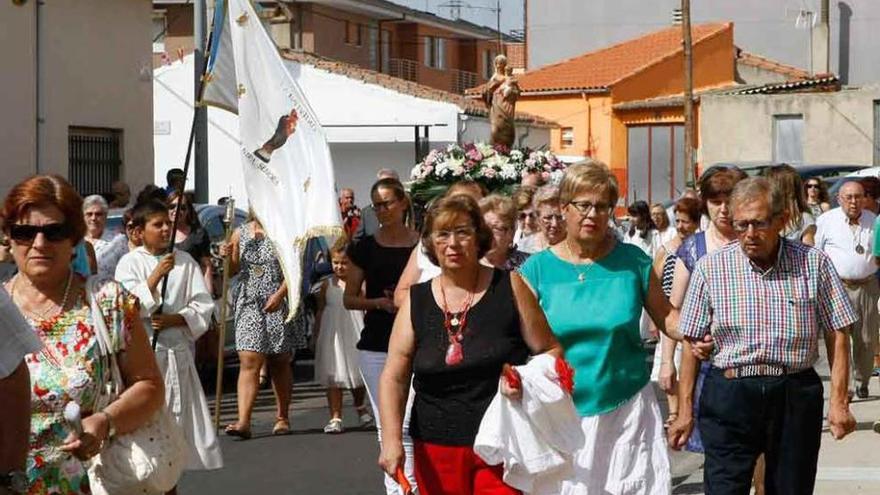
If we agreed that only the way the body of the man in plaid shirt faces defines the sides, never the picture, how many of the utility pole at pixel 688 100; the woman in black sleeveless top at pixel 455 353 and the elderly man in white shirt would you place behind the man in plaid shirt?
2

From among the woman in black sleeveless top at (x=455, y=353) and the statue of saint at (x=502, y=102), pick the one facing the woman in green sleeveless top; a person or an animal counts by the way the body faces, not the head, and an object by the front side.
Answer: the statue of saint

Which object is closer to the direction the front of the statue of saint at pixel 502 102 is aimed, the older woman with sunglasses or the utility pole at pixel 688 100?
the older woman with sunglasses

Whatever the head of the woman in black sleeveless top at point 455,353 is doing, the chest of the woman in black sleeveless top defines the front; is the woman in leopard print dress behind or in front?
behind

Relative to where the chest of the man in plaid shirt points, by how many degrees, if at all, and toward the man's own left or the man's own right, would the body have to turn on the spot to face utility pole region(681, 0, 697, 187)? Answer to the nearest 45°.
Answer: approximately 180°
